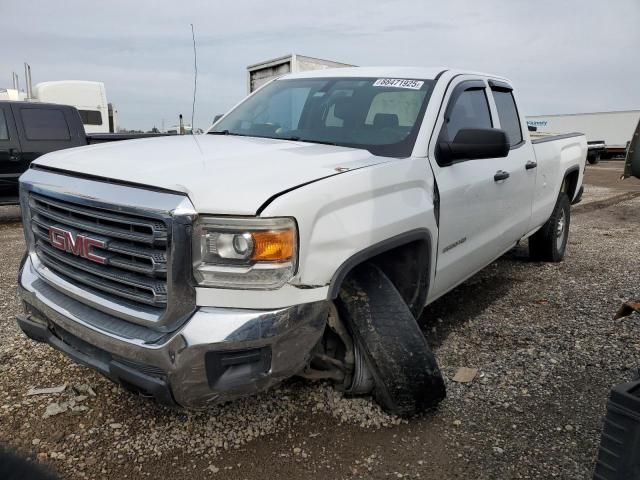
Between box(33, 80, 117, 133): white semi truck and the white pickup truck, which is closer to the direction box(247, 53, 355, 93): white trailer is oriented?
the white semi truck

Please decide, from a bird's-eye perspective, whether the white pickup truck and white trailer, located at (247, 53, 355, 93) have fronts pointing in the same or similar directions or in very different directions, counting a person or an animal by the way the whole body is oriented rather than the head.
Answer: very different directions

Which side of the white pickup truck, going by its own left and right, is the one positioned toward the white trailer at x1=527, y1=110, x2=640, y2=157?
back

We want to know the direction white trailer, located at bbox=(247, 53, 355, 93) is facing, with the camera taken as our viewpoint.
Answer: facing away from the viewer and to the right of the viewer

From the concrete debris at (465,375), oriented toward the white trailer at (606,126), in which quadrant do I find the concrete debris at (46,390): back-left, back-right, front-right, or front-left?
back-left

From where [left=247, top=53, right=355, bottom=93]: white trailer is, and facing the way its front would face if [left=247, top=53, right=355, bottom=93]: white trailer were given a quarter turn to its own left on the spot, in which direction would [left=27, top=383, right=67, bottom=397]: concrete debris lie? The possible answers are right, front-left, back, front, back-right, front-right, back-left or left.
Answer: back-left

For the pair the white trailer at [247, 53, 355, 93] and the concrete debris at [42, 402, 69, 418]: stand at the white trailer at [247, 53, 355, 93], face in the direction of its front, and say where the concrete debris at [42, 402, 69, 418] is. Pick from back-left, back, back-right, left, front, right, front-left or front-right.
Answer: back-right

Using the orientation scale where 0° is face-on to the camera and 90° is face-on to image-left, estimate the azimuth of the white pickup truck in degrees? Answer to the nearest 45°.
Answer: approximately 45°
